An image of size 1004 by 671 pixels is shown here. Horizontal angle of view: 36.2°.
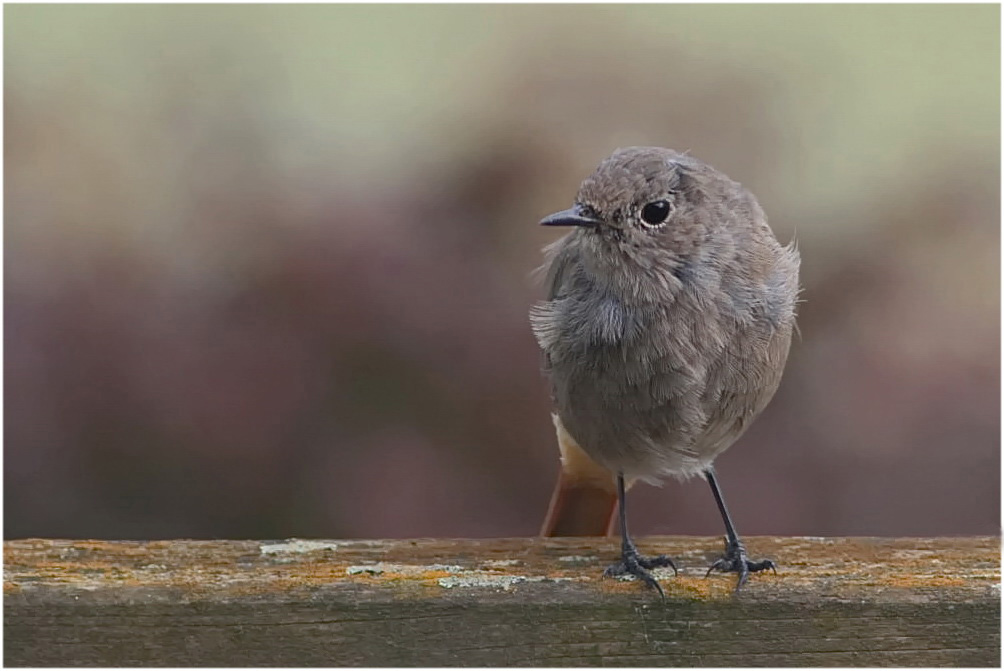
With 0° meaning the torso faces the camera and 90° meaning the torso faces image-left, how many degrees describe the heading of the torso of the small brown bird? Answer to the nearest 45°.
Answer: approximately 0°
